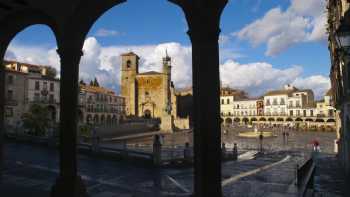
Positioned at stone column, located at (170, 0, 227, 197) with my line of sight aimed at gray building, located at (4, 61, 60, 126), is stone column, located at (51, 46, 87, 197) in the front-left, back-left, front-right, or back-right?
front-left

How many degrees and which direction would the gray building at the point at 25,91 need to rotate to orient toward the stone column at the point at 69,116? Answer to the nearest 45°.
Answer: approximately 45° to its right

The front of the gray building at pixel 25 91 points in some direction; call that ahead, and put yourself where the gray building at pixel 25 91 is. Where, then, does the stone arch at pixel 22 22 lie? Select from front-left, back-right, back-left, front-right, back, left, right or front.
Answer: front-right

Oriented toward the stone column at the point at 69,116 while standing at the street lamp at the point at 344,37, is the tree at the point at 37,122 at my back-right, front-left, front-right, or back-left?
front-right

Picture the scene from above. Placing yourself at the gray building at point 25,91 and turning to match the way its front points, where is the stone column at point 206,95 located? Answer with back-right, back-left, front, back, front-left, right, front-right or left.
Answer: front-right

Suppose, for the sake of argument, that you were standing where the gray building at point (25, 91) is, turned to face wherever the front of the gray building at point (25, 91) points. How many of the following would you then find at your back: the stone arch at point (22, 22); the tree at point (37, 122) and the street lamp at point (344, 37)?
0

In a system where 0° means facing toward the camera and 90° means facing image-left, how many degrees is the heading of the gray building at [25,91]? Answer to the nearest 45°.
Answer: approximately 315°

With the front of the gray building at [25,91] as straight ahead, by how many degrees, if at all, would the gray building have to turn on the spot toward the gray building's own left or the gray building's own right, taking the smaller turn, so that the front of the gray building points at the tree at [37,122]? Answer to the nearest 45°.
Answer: approximately 45° to the gray building's own right
